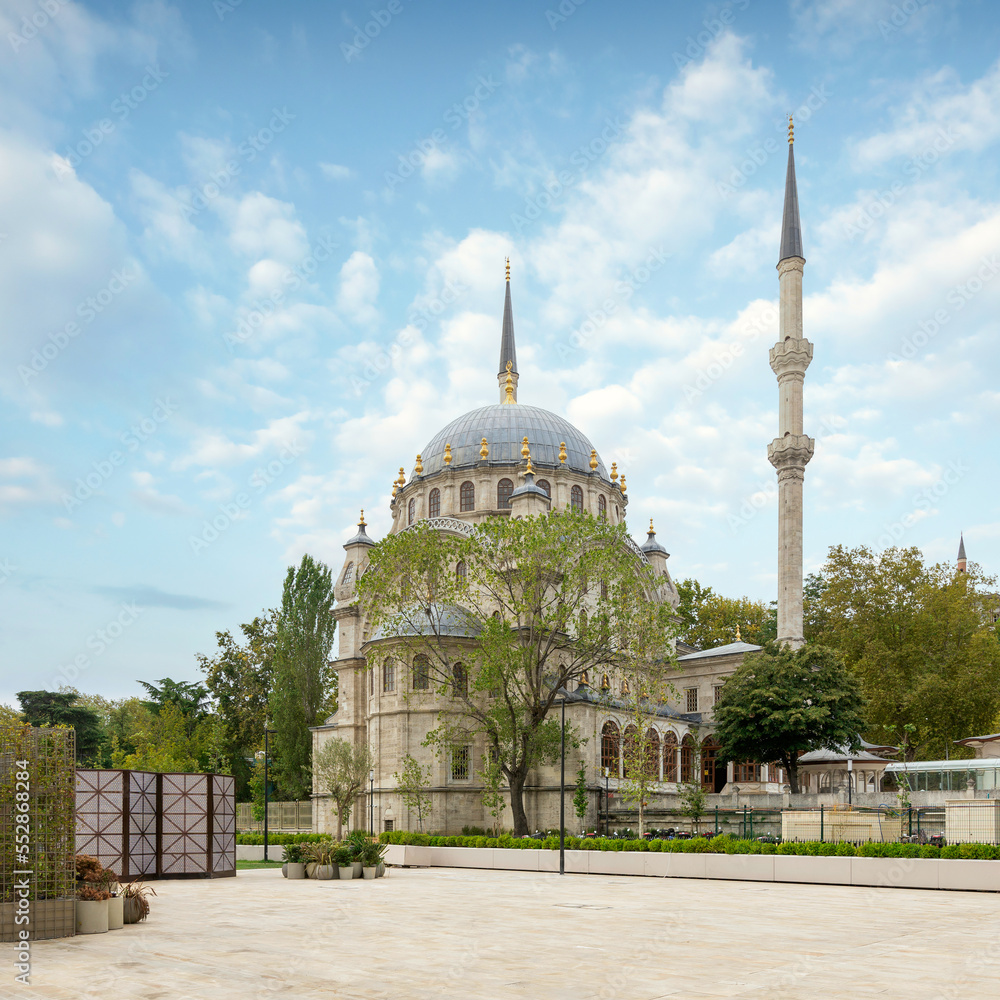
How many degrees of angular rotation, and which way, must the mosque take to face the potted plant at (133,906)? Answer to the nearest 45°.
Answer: approximately 135° to its right

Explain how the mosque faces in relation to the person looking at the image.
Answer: facing away from the viewer and to the right of the viewer

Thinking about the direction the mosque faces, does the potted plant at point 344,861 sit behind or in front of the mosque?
behind

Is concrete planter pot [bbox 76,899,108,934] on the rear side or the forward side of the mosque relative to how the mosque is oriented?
on the rear side

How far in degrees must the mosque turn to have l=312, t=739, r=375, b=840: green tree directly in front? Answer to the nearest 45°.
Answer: approximately 180°

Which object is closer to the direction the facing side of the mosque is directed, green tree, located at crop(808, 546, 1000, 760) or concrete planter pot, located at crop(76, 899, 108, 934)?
the green tree
